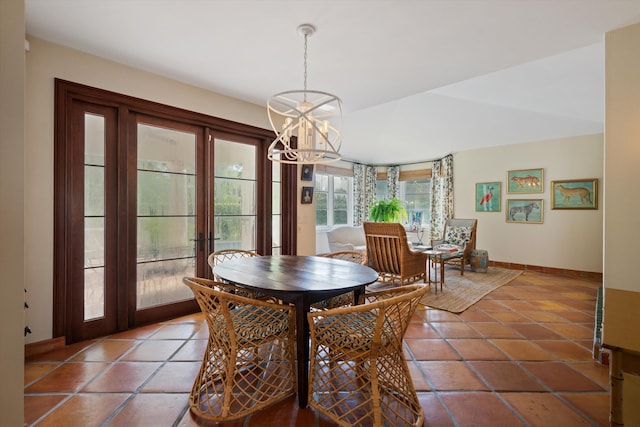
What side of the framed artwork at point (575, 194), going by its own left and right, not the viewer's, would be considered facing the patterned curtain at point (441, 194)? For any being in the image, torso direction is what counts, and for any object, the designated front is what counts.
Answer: right

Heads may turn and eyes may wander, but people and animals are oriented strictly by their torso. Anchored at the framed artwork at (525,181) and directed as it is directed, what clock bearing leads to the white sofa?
The white sofa is roughly at 2 o'clock from the framed artwork.

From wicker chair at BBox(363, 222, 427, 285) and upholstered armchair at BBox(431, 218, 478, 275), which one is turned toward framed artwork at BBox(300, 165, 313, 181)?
the upholstered armchair

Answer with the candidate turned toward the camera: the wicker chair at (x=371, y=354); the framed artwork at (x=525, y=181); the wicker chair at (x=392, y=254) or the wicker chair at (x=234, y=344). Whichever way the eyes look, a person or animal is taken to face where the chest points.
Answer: the framed artwork

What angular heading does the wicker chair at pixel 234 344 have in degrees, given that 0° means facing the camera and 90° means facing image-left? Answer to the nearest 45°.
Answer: approximately 225°

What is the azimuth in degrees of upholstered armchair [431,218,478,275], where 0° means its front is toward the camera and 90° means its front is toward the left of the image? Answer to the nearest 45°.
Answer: approximately 45°

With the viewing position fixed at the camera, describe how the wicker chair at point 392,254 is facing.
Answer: facing away from the viewer and to the right of the viewer

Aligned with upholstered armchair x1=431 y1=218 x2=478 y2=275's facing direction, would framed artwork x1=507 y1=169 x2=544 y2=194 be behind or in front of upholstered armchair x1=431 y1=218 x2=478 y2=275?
behind

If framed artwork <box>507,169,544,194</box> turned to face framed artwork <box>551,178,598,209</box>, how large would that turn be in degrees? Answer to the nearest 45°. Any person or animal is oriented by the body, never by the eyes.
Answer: approximately 90° to its left

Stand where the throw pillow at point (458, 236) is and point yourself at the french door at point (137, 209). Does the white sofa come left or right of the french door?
right

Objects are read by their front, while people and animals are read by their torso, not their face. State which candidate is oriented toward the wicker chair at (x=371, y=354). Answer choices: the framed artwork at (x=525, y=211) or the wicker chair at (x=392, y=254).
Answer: the framed artwork
